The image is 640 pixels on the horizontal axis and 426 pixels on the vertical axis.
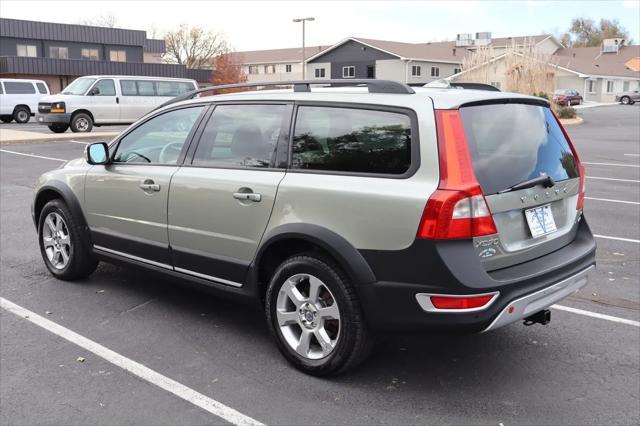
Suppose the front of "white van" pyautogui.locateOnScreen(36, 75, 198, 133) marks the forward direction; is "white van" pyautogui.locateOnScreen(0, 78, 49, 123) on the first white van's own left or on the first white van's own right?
on the first white van's own right

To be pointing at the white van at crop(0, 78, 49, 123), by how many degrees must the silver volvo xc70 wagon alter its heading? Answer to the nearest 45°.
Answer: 0° — it already faces it

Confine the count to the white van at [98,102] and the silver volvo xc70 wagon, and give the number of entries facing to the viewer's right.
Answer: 0

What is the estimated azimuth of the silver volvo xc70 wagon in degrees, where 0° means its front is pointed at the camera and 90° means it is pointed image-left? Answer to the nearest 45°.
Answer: approximately 135°

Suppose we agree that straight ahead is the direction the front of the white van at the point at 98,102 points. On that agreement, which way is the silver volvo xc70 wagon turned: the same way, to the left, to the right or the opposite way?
to the right

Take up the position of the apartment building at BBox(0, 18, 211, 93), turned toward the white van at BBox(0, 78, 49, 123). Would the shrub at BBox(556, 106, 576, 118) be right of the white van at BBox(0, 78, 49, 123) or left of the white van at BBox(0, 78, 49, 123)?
left

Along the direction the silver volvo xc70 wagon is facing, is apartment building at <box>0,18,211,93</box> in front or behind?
in front

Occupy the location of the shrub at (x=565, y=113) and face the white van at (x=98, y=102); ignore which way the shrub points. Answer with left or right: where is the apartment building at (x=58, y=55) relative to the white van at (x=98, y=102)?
right

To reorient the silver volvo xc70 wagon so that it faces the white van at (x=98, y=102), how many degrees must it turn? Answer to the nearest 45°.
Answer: approximately 45° to its right

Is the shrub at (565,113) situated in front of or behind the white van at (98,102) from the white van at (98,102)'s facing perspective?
behind

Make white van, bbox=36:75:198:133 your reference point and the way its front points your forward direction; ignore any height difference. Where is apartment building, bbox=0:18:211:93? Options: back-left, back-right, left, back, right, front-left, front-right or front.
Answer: back-right

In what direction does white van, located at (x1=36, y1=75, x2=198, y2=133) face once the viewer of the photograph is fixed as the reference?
facing the viewer and to the left of the viewer

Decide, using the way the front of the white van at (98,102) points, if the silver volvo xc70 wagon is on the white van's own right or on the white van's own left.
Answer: on the white van's own left
